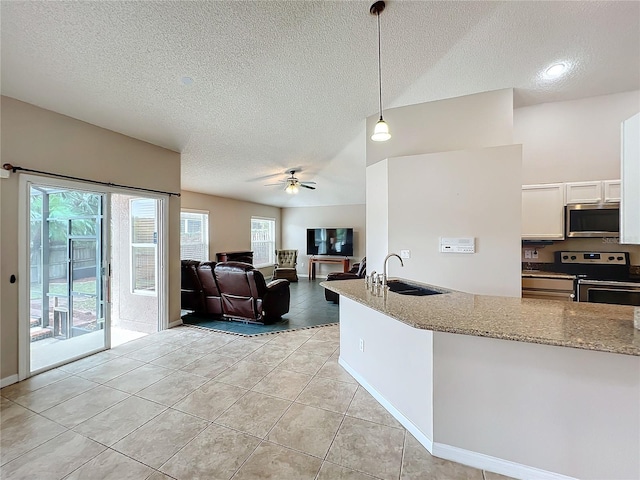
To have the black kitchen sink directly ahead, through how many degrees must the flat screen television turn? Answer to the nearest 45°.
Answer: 0° — it already faces it

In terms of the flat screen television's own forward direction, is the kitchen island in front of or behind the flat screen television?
in front

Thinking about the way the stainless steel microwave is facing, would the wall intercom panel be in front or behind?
in front

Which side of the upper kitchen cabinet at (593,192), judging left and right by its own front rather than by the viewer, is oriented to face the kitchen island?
front

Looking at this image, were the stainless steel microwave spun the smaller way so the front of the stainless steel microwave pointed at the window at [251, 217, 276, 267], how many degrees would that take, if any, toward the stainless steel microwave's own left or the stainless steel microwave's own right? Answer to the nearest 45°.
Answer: approximately 90° to the stainless steel microwave's own right

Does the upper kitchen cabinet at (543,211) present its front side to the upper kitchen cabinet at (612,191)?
no

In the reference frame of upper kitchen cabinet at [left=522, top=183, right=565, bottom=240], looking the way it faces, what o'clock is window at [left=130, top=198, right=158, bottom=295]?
The window is roughly at 2 o'clock from the upper kitchen cabinet.

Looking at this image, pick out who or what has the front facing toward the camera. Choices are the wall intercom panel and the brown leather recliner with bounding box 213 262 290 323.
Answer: the wall intercom panel

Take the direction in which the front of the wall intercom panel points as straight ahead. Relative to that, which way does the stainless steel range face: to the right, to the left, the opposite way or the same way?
the same way

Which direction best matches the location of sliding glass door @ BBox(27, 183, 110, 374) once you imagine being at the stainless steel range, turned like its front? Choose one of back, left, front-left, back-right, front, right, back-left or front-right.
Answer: front-right

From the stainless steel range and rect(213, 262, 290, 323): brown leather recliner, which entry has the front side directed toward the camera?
the stainless steel range

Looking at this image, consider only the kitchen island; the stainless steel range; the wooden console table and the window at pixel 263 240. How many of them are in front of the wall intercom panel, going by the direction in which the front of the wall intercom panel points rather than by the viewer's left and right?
1

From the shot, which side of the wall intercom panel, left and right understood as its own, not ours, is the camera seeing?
front

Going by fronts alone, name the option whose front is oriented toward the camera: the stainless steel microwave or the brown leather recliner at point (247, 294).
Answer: the stainless steel microwave

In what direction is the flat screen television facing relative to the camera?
toward the camera

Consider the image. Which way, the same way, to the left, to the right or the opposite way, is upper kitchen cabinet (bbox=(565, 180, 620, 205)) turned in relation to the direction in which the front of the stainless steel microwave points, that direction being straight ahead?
the same way

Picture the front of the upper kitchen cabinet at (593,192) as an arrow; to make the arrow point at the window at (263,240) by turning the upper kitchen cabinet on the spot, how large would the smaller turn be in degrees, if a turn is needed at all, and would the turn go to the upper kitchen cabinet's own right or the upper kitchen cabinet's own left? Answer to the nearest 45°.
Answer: approximately 90° to the upper kitchen cabinet's own right

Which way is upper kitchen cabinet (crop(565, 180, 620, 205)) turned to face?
toward the camera

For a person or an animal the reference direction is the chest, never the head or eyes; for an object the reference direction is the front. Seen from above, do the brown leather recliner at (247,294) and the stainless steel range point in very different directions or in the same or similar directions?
very different directions

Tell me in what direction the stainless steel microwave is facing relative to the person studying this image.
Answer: facing the viewer

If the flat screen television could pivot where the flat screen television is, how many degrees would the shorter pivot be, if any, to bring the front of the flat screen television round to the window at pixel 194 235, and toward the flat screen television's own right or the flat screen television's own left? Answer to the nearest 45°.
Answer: approximately 45° to the flat screen television's own right

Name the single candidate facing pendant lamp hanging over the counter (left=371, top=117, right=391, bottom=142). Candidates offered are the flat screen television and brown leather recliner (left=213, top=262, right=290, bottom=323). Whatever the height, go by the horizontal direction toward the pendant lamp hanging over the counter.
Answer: the flat screen television

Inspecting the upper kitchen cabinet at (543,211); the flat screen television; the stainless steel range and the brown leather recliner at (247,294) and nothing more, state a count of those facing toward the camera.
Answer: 3

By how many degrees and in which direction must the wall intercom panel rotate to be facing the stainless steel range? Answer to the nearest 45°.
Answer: approximately 135° to its left
